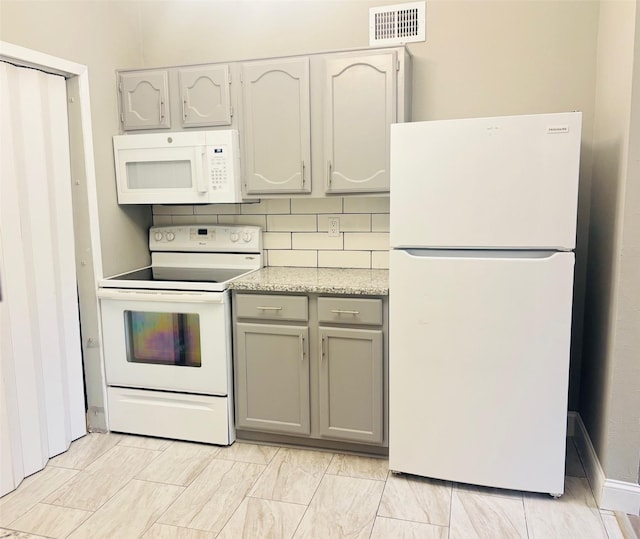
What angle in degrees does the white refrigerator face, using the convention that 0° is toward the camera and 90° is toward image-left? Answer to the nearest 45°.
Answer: approximately 0°

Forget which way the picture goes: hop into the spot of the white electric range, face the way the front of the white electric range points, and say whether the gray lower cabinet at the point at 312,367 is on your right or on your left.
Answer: on your left

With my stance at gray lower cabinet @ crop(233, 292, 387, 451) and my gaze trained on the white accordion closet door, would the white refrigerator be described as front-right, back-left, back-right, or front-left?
back-left

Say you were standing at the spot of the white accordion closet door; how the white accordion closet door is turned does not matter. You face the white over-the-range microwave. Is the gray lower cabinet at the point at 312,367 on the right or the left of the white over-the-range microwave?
right

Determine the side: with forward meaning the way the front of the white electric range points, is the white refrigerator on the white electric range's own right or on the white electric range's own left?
on the white electric range's own left

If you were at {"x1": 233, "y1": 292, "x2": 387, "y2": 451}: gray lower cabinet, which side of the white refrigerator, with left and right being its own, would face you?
right

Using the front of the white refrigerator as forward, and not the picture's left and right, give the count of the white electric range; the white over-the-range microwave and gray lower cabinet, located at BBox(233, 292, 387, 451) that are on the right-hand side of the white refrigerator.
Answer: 3

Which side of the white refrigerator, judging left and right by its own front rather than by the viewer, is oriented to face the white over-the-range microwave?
right

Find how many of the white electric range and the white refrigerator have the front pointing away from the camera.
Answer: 0
